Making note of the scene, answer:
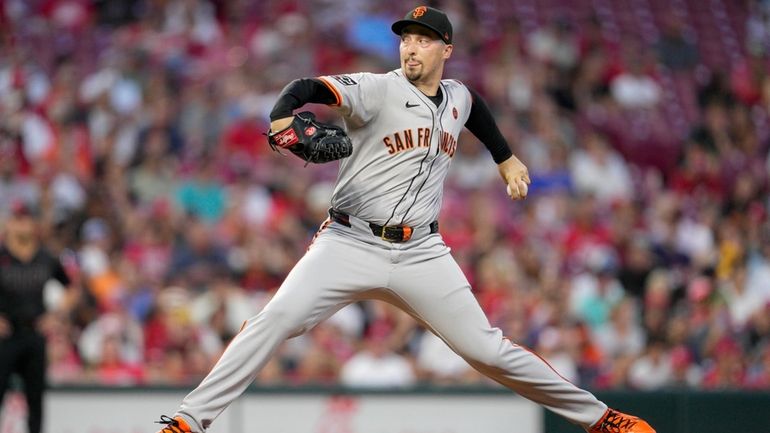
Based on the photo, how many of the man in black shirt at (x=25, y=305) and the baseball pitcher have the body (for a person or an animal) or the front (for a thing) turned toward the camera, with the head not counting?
2

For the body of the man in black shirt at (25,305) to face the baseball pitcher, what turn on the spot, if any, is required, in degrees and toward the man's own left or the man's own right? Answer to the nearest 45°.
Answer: approximately 45° to the man's own left

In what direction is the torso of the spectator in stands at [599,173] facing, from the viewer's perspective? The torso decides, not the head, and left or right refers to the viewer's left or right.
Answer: facing the viewer

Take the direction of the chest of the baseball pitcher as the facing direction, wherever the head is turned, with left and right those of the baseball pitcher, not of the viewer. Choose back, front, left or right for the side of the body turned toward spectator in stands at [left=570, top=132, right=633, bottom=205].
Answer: back

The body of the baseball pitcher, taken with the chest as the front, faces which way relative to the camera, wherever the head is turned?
toward the camera

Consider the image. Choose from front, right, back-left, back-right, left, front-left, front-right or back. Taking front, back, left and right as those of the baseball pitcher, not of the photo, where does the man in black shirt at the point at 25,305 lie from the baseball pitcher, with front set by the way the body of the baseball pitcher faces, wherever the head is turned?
back-right

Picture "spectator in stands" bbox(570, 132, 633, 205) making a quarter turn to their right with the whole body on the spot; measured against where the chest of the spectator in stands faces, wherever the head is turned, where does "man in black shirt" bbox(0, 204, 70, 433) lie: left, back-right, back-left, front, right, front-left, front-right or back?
front-left

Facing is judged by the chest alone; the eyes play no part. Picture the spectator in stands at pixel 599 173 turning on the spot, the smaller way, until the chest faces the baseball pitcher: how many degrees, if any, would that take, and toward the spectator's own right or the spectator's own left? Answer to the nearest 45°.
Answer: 0° — they already face them
